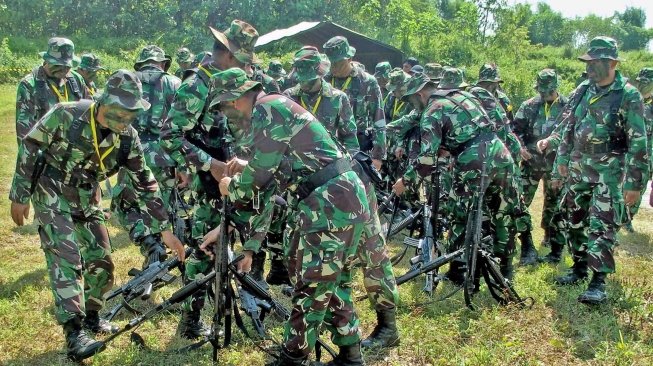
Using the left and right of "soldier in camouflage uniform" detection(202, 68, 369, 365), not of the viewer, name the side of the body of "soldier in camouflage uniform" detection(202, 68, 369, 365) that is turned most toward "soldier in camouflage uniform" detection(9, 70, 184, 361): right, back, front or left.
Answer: front

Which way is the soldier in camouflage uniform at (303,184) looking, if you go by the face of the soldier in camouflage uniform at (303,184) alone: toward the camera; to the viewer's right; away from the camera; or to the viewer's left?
to the viewer's left

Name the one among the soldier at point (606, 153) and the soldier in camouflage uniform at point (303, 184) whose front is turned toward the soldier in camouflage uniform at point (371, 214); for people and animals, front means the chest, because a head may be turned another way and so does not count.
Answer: the soldier

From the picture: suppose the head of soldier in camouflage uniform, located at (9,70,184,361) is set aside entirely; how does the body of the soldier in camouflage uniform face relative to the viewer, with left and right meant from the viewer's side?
facing the viewer and to the right of the viewer

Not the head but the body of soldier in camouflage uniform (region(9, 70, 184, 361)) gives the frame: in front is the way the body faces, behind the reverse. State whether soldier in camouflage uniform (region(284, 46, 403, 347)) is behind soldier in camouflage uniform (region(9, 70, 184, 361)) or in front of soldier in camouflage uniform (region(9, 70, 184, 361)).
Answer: in front

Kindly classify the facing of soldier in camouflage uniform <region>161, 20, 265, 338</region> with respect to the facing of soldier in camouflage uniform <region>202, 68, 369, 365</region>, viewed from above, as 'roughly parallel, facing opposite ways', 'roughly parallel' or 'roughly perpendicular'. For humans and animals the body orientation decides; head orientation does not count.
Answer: roughly parallel, facing opposite ways

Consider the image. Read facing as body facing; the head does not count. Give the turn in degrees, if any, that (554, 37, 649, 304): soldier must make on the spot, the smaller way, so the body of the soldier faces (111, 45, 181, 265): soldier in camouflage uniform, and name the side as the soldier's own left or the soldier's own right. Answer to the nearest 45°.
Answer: approximately 45° to the soldier's own right

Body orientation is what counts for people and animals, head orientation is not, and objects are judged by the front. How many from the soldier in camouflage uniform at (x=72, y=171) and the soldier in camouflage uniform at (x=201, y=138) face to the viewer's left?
0

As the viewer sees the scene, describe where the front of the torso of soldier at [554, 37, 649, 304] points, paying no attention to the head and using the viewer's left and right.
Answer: facing the viewer and to the left of the viewer

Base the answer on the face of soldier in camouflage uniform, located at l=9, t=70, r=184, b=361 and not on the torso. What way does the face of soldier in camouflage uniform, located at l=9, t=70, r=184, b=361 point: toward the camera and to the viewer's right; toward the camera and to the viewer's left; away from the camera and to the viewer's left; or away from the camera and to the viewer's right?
toward the camera and to the viewer's right

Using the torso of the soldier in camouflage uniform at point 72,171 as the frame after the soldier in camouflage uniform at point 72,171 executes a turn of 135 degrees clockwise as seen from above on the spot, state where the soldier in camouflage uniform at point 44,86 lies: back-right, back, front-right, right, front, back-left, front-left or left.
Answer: right

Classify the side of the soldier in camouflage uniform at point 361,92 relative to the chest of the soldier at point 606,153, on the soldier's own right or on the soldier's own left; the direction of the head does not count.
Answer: on the soldier's own right

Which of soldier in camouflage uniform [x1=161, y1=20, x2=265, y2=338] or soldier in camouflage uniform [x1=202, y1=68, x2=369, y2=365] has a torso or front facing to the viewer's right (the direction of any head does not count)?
soldier in camouflage uniform [x1=161, y1=20, x2=265, y2=338]

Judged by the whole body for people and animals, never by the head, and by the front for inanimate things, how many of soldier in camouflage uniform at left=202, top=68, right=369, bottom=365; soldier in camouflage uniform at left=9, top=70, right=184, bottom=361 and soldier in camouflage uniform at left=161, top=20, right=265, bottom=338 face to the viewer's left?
1

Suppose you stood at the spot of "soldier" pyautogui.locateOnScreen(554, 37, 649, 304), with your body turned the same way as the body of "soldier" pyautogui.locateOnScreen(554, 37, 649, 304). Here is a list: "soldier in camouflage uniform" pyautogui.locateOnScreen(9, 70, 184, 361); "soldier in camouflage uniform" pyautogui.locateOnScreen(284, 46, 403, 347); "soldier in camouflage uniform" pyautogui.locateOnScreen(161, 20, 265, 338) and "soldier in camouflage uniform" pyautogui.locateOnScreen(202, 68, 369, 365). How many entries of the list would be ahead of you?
4
